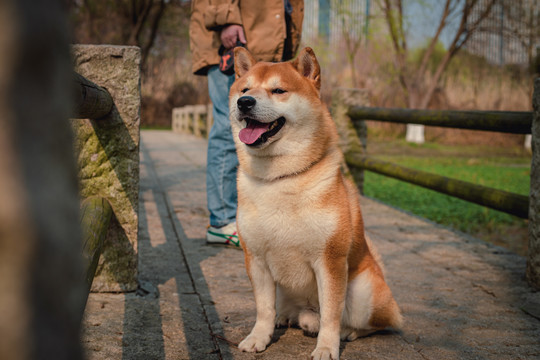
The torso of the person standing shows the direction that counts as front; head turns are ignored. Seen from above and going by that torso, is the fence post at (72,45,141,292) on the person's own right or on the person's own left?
on the person's own right

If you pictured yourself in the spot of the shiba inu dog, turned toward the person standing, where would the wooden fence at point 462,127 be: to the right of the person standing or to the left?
right

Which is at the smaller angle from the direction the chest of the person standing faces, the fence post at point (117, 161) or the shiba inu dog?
the shiba inu dog

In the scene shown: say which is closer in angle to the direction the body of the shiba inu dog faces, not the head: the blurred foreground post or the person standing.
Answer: the blurred foreground post

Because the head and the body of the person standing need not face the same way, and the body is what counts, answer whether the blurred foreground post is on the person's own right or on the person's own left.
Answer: on the person's own right

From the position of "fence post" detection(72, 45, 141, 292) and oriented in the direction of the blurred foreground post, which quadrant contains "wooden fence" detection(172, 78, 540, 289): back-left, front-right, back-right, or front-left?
back-left

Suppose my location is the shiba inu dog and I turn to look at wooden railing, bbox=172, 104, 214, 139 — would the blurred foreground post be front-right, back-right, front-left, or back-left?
back-left

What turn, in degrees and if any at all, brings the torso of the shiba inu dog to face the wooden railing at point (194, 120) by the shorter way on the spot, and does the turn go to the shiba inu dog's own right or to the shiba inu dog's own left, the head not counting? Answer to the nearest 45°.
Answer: approximately 135° to the shiba inu dog's own right

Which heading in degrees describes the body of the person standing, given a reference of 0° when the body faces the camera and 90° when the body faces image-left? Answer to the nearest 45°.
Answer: approximately 315°

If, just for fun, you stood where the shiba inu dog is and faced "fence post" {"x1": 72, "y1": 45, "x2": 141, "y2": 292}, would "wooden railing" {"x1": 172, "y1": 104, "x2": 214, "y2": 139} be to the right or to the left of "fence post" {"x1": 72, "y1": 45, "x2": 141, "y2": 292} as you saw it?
right

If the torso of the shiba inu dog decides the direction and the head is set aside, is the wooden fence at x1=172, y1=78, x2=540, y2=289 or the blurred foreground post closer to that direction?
the blurred foreground post

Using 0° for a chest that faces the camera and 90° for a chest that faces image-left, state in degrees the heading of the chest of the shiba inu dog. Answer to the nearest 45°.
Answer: approximately 45°
